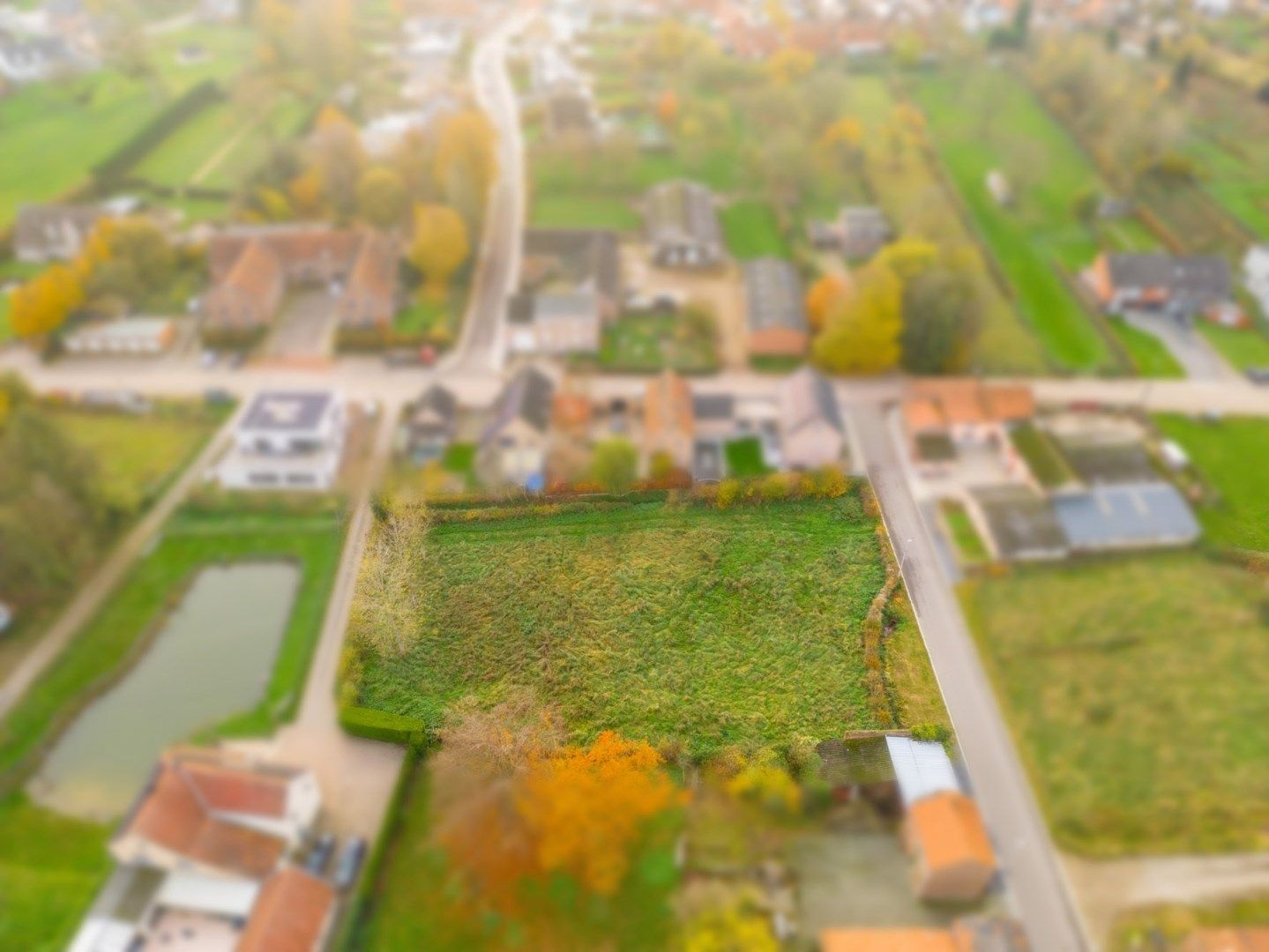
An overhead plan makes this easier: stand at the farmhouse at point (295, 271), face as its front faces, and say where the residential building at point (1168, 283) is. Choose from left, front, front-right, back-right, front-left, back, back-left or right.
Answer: front-left

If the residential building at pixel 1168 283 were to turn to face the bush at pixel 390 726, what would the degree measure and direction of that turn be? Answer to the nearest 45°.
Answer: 0° — it already faces it

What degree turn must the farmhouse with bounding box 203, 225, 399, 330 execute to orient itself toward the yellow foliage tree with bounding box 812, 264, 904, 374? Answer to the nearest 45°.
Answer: approximately 45° to its left

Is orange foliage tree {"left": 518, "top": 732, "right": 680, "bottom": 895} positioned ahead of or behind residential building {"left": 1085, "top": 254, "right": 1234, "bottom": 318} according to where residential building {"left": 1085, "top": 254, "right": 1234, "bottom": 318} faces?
ahead

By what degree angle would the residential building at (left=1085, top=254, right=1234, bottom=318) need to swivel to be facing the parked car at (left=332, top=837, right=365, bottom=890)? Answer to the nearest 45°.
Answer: approximately 45° to its right

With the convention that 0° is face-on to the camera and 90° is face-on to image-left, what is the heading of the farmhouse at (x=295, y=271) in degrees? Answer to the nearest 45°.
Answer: approximately 0°

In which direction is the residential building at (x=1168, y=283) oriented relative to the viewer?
toward the camera

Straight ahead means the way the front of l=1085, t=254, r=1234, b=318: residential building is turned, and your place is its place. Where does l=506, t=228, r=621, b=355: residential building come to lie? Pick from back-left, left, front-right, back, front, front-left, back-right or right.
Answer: front-right

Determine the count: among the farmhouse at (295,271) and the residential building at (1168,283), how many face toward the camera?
2

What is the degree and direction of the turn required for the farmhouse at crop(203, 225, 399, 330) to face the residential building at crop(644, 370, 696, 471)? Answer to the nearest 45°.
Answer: approximately 45° to its left

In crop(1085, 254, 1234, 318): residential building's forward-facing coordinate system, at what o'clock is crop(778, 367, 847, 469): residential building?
crop(778, 367, 847, 469): residential building is roughly at 1 o'clock from crop(1085, 254, 1234, 318): residential building.
